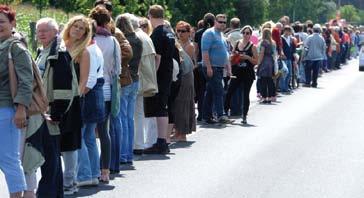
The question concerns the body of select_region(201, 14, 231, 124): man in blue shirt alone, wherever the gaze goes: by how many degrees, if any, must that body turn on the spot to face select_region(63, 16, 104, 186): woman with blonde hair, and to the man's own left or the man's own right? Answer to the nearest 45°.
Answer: approximately 45° to the man's own right

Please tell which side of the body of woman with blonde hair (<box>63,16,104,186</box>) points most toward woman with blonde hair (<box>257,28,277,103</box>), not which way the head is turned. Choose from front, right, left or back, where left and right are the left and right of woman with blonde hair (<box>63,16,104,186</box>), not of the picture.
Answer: back

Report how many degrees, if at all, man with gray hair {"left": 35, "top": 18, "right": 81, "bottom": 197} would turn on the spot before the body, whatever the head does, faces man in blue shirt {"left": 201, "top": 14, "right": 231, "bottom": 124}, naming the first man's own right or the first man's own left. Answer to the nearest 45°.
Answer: approximately 180°
